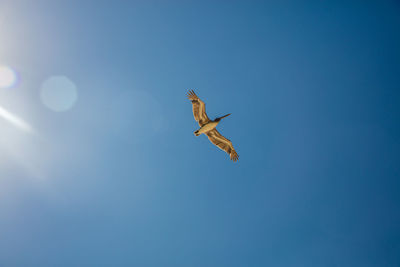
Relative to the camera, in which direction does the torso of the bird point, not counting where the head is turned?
to the viewer's right
